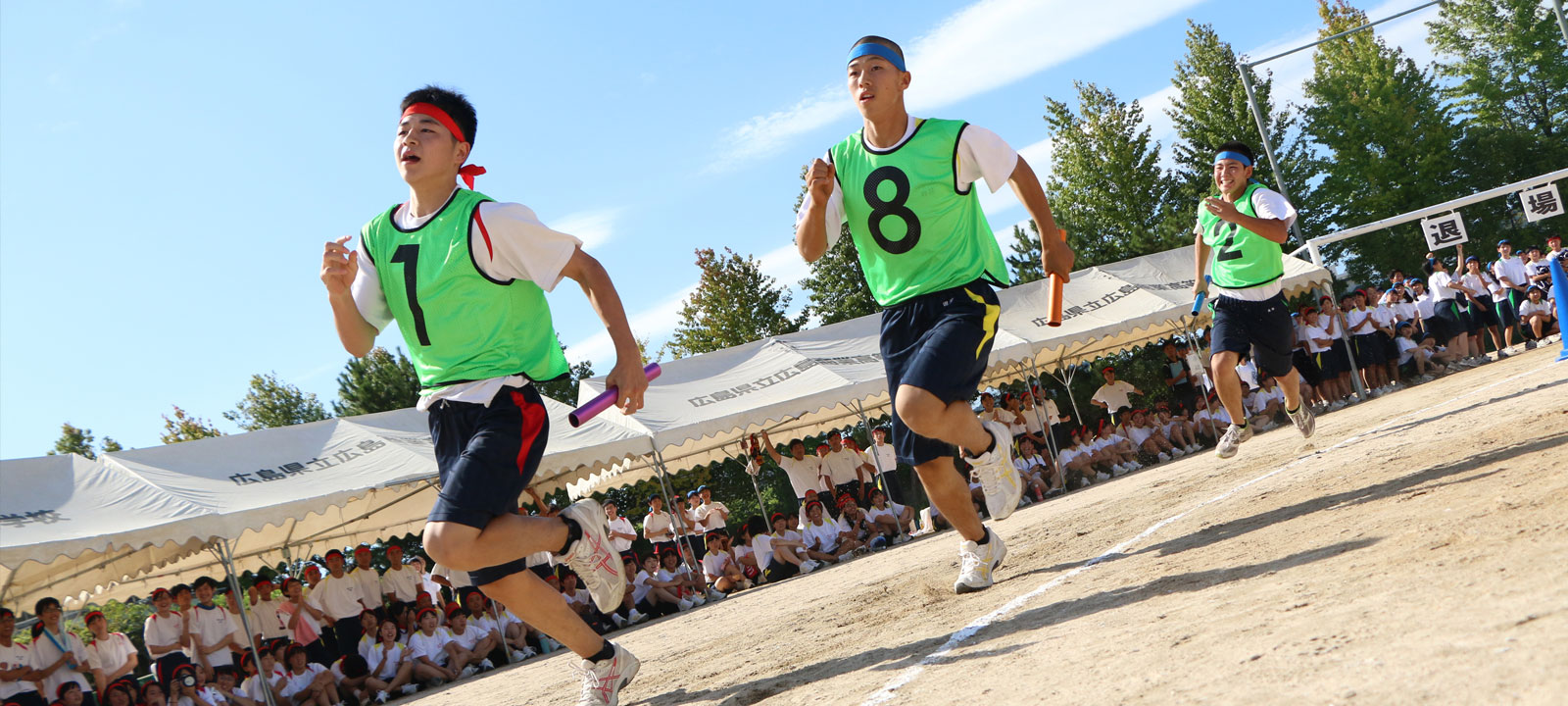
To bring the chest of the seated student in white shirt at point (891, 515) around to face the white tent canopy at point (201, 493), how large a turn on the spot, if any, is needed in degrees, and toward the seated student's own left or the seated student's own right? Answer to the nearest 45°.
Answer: approximately 90° to the seated student's own right

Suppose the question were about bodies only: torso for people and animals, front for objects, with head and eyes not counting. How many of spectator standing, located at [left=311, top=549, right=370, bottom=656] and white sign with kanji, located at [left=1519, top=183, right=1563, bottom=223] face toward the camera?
2

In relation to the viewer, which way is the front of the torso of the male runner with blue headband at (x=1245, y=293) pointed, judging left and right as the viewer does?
facing the viewer and to the left of the viewer

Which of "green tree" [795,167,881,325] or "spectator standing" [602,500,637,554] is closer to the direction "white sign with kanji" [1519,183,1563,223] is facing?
the spectator standing

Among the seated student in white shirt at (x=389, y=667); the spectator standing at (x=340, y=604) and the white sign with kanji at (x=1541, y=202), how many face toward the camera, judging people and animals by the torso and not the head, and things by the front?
3

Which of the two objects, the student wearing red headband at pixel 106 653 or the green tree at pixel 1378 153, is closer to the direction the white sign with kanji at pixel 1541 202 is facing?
the student wearing red headband

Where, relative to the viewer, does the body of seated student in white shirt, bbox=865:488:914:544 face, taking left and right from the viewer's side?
facing the viewer and to the right of the viewer

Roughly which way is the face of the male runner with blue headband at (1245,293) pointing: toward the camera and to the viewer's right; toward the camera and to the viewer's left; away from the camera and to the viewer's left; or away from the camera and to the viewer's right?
toward the camera and to the viewer's left

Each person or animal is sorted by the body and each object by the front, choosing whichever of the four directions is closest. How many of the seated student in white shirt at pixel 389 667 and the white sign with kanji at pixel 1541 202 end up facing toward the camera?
2

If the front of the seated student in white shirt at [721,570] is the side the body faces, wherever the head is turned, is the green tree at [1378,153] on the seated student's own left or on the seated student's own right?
on the seated student's own left

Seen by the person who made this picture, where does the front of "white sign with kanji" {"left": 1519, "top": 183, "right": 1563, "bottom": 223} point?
facing the viewer

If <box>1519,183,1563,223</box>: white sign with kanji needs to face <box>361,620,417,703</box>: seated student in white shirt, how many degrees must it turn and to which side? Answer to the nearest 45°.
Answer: approximately 45° to its right

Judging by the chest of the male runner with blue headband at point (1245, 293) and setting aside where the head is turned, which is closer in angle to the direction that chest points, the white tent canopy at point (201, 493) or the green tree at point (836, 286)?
the white tent canopy
